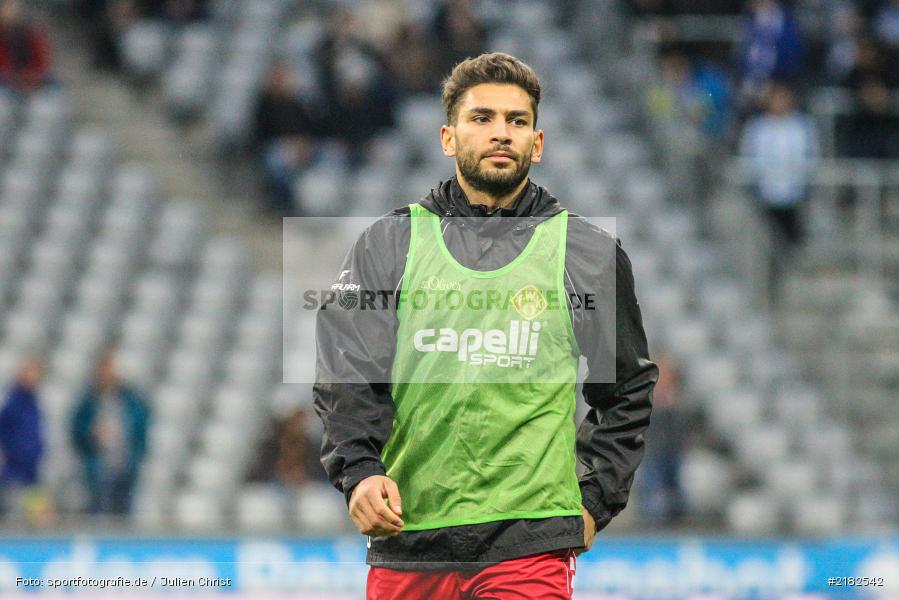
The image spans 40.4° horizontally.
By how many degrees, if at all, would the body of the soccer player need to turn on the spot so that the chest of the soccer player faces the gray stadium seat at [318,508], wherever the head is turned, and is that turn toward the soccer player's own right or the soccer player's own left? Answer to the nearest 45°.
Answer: approximately 180°

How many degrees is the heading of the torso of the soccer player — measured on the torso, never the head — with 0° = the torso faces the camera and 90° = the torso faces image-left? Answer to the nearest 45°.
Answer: approximately 0°

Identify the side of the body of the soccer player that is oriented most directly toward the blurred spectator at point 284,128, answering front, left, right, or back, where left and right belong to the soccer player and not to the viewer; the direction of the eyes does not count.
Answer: back

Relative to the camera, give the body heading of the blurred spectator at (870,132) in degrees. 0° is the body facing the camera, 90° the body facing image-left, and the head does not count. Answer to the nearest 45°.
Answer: approximately 0°

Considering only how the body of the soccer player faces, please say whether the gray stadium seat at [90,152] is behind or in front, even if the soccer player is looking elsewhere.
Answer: behind

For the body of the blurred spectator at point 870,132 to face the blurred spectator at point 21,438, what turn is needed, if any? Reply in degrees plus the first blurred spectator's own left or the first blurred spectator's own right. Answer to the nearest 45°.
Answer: approximately 45° to the first blurred spectator's own right

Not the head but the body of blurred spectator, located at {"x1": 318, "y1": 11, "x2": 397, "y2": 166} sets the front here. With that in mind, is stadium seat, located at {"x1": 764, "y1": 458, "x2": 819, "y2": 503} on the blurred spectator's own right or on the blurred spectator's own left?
on the blurred spectator's own left
